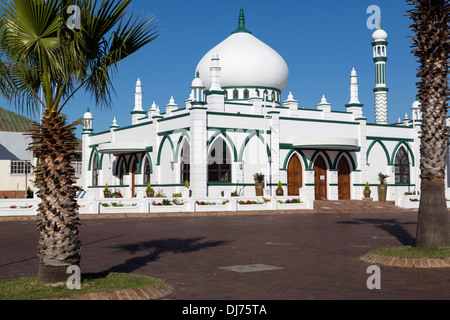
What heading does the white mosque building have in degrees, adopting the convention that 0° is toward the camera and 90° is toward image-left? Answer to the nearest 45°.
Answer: approximately 315°

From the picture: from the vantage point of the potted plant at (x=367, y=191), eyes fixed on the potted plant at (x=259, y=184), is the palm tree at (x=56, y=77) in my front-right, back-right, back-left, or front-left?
front-left

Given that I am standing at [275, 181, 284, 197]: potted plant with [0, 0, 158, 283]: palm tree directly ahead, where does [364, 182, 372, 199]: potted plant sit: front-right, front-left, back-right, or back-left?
back-left

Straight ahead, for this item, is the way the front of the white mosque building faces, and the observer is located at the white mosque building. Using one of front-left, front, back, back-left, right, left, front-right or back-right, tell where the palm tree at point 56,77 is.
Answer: front-right
